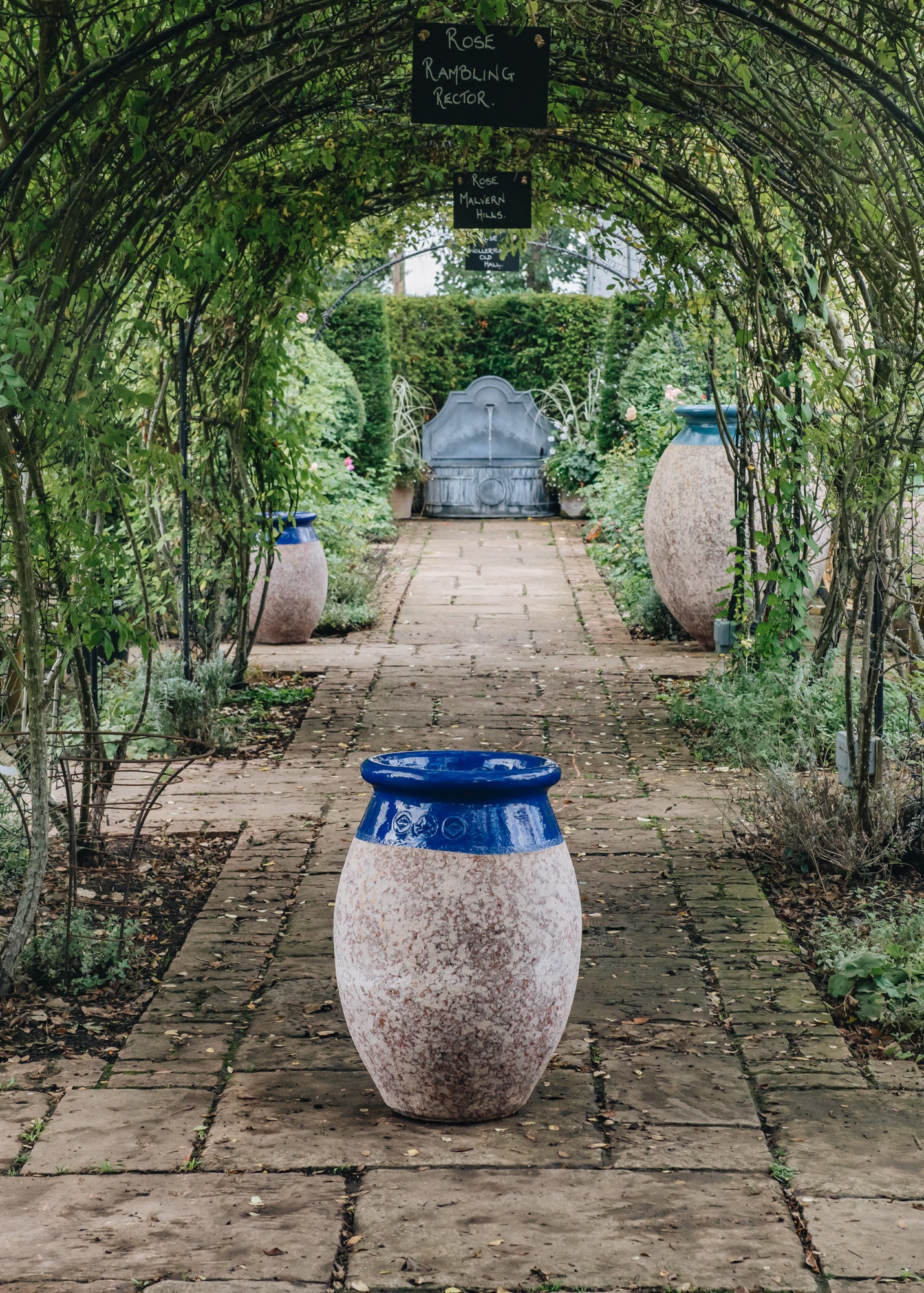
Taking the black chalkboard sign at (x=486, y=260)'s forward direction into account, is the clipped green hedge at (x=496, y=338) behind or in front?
behind

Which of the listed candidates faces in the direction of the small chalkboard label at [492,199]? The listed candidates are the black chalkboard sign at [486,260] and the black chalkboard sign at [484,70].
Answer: the black chalkboard sign at [486,260]

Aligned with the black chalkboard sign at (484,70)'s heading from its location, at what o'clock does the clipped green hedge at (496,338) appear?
The clipped green hedge is roughly at 6 o'clock from the black chalkboard sign.

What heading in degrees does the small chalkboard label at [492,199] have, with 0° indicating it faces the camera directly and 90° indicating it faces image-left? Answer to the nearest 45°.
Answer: approximately 0°

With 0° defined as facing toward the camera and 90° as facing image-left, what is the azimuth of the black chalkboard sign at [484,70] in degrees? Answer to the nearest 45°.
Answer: approximately 0°

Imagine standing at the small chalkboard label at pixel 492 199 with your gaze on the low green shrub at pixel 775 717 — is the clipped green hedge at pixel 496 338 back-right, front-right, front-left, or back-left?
back-left

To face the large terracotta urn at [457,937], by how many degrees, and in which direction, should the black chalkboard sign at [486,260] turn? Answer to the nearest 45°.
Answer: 0° — it already faces it
